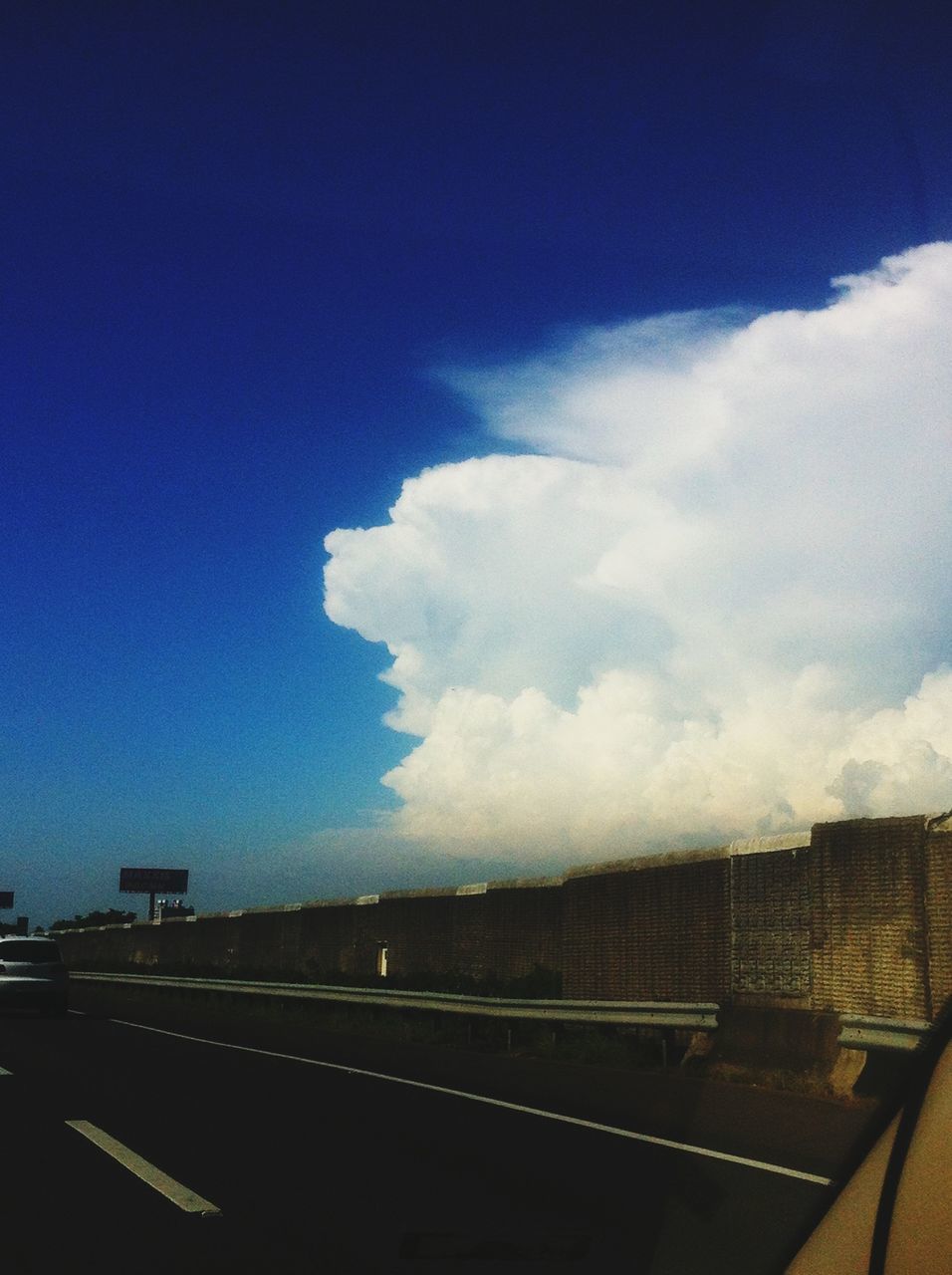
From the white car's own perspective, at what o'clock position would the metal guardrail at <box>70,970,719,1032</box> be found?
The metal guardrail is roughly at 5 o'clock from the white car.

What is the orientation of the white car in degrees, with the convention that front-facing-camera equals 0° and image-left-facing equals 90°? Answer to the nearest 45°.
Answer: approximately 180°
